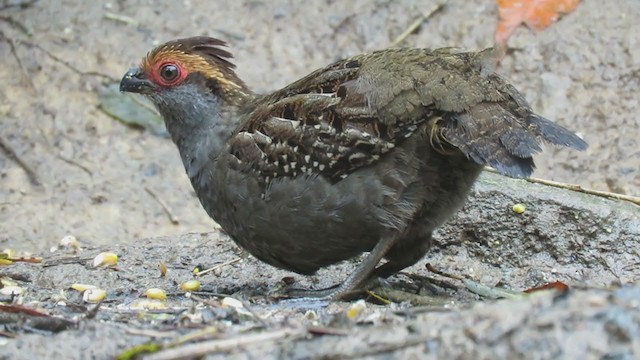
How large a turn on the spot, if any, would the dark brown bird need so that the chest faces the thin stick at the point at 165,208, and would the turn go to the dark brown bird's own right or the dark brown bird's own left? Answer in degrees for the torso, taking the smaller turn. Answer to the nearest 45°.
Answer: approximately 45° to the dark brown bird's own right

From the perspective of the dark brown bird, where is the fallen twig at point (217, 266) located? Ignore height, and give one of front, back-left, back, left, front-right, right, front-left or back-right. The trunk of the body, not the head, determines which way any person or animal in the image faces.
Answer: front-right

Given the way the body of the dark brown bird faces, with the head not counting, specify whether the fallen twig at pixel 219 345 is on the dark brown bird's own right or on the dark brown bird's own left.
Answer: on the dark brown bird's own left

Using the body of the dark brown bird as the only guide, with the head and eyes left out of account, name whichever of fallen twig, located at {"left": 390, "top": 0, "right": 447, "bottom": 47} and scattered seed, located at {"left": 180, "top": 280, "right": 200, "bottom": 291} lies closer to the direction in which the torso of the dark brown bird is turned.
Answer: the scattered seed

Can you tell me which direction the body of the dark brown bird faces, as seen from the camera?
to the viewer's left

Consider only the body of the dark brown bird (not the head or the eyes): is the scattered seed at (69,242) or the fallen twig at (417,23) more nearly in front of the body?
the scattered seed

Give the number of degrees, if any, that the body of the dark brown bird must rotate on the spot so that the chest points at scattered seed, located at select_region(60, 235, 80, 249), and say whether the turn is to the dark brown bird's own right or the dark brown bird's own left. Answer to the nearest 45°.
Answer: approximately 45° to the dark brown bird's own right

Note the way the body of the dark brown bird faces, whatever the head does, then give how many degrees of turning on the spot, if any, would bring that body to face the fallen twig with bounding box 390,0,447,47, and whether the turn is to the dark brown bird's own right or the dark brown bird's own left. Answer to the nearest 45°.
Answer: approximately 90° to the dark brown bird's own right
